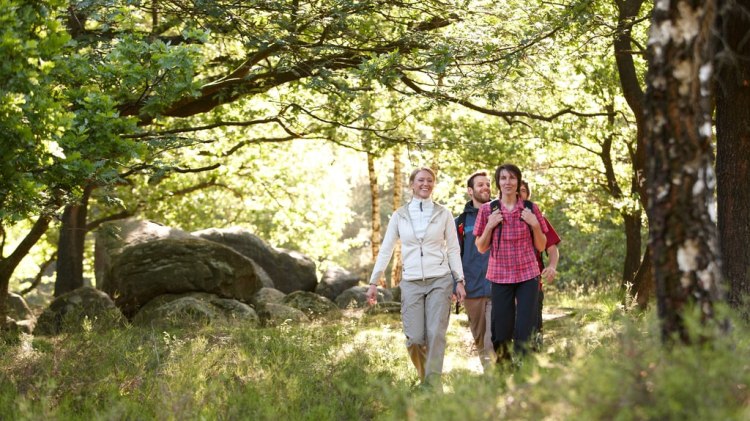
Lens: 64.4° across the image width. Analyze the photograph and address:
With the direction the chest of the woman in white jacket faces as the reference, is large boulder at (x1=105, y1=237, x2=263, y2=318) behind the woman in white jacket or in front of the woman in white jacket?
behind

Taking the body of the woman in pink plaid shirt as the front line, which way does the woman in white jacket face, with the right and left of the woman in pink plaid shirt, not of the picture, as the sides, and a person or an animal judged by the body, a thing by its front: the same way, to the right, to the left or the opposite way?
the same way

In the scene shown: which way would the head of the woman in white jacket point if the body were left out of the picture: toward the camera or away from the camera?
toward the camera

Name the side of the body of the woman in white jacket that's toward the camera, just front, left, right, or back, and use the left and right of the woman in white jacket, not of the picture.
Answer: front

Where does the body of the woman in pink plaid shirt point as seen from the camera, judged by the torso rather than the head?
toward the camera

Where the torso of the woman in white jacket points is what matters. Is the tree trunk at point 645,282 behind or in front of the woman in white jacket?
behind

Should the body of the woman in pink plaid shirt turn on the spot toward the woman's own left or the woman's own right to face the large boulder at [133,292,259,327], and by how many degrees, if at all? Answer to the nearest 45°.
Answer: approximately 135° to the woman's own right

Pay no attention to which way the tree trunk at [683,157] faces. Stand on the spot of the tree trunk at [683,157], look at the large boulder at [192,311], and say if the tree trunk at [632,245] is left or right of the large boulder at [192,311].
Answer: right

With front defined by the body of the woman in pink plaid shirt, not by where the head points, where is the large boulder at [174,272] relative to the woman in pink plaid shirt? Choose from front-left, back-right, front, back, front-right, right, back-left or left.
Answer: back-right

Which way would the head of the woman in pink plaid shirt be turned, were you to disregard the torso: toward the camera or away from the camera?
toward the camera

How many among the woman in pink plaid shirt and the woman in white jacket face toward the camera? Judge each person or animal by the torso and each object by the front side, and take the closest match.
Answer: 2
